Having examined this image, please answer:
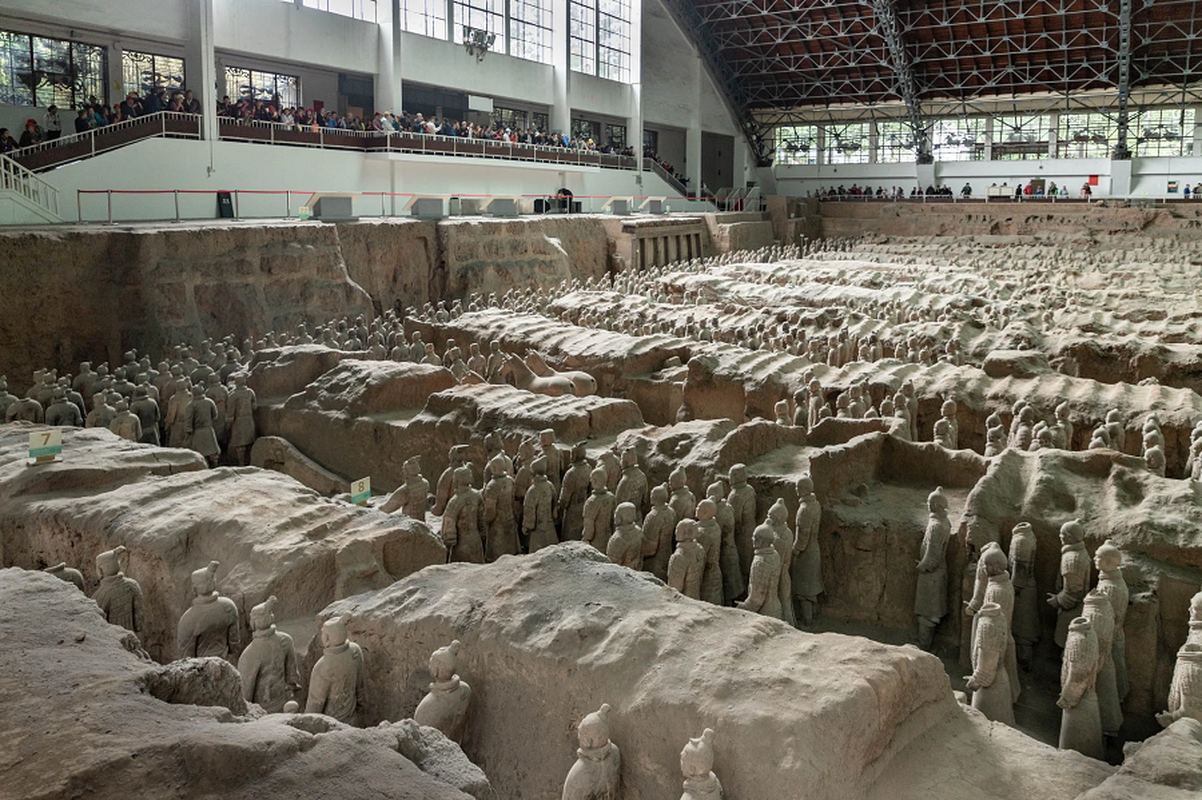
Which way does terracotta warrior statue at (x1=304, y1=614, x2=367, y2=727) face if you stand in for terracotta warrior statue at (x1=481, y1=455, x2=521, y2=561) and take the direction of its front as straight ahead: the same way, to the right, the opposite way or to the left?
the same way

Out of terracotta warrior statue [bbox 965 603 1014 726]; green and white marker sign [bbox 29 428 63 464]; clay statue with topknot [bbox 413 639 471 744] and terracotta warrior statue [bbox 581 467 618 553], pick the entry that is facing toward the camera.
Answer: the green and white marker sign

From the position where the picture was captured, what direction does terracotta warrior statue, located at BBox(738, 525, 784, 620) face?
facing away from the viewer and to the left of the viewer

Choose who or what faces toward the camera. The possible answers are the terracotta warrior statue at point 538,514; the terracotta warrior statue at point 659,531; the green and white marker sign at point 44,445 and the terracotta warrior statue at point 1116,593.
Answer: the green and white marker sign

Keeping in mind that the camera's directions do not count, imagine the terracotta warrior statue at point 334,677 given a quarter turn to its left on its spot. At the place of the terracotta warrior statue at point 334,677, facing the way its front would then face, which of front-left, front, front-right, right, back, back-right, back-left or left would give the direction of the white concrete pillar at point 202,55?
back-right

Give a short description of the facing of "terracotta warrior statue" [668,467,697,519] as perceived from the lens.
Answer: facing away from the viewer and to the left of the viewer

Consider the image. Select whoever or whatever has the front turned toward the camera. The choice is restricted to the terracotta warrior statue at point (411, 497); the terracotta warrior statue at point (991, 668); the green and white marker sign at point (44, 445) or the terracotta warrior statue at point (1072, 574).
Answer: the green and white marker sign

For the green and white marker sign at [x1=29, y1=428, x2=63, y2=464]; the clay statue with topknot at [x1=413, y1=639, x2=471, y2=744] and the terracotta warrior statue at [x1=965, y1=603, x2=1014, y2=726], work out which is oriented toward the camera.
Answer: the green and white marker sign

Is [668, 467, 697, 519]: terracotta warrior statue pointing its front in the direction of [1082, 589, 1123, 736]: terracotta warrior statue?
no

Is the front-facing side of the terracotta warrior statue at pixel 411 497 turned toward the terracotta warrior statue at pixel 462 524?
no

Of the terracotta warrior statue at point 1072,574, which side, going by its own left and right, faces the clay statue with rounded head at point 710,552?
front

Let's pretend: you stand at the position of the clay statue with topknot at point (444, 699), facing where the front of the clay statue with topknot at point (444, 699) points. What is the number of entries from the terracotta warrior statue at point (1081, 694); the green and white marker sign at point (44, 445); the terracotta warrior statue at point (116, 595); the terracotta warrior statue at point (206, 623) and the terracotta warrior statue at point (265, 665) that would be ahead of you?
4

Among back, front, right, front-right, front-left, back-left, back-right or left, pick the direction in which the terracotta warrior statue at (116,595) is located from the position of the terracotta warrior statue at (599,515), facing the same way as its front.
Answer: left

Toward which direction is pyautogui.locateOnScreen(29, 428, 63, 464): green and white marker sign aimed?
toward the camera
